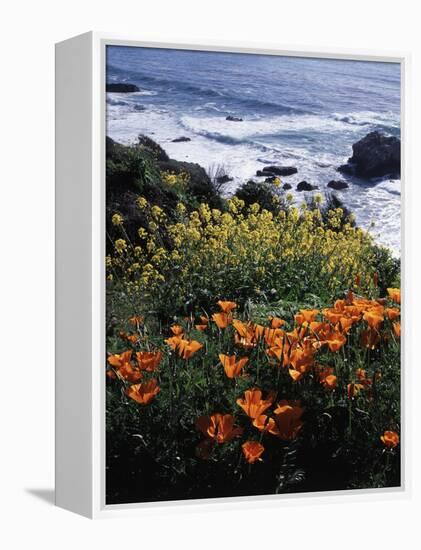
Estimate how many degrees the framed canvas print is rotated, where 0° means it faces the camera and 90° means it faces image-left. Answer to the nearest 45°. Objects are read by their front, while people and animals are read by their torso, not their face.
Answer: approximately 315°
